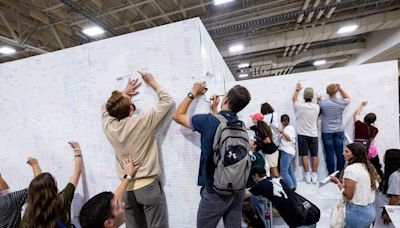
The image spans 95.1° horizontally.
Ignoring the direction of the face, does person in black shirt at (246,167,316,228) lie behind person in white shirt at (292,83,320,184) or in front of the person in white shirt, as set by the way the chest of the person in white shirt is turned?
behind

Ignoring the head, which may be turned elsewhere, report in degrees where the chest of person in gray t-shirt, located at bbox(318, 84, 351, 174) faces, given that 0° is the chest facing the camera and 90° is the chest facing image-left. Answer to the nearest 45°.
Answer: approximately 180°

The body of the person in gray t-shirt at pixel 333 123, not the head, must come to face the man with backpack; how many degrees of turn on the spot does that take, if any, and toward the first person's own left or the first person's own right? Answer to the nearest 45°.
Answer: approximately 180°

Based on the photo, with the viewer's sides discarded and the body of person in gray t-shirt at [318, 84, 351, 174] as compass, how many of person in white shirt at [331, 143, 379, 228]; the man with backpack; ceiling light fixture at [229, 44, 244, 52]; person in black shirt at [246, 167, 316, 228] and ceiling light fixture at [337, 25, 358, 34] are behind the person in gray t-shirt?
3

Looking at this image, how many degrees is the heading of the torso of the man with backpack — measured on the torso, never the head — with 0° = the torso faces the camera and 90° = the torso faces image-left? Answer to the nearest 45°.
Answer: approximately 135°

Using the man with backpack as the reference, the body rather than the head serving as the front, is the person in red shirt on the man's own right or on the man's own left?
on the man's own right

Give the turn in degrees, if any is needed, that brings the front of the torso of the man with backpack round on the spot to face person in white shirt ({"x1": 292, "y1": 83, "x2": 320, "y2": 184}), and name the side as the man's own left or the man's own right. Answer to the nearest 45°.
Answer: approximately 90° to the man's own right

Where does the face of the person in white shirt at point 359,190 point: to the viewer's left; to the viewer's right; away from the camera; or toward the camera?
to the viewer's left

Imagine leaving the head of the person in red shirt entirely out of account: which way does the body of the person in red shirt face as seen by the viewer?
away from the camera

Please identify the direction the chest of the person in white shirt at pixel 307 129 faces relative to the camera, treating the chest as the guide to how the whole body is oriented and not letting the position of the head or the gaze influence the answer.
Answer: away from the camera

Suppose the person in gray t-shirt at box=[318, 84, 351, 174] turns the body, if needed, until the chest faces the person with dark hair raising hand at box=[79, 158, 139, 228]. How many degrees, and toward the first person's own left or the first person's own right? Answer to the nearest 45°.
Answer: approximately 180°

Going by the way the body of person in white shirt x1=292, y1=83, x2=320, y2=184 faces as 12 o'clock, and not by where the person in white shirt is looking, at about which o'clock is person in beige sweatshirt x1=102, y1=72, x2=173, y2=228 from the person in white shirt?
The person in beige sweatshirt is roughly at 7 o'clock from the person in white shirt.
